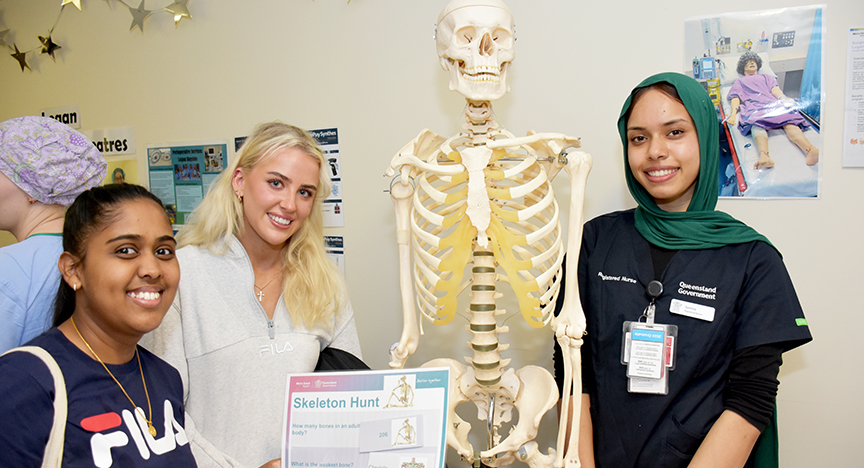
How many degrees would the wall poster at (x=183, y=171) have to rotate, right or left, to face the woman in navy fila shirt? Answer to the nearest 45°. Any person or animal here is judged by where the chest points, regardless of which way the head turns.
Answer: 0° — it already faces them

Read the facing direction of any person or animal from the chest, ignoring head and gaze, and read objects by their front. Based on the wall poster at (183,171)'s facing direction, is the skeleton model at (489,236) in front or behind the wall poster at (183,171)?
in front

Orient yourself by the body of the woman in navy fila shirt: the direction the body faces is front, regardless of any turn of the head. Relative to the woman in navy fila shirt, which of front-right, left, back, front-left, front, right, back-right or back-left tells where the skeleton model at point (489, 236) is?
front-left

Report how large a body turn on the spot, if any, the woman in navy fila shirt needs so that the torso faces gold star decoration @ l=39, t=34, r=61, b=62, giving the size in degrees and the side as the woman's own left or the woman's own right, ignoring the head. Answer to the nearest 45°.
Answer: approximately 135° to the woman's own left

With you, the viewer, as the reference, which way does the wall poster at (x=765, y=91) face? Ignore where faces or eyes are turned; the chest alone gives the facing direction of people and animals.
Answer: facing the viewer

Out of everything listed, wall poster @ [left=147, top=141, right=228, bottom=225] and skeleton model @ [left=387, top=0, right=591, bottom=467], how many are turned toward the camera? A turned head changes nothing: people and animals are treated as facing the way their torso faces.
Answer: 2

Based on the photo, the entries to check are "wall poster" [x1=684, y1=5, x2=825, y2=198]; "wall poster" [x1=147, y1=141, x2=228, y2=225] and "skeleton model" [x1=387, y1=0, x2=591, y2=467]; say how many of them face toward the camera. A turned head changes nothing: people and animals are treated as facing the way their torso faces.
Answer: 3

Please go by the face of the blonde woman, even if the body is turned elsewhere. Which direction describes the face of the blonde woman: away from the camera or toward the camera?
toward the camera

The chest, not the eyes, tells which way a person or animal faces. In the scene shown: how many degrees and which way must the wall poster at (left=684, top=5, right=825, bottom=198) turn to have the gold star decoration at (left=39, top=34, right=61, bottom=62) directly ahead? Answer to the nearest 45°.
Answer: approximately 90° to its right

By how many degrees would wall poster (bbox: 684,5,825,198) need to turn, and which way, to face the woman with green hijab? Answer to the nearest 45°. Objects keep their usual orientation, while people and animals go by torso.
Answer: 0° — it already faces them

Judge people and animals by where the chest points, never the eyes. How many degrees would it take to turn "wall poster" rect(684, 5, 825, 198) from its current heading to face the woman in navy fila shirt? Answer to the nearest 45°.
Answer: approximately 45° to its right

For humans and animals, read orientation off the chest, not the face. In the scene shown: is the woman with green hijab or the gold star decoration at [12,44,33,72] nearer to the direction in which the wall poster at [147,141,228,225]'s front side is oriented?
the woman with green hijab

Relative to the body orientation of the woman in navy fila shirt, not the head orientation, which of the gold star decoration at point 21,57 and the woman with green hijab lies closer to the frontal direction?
the woman with green hijab
